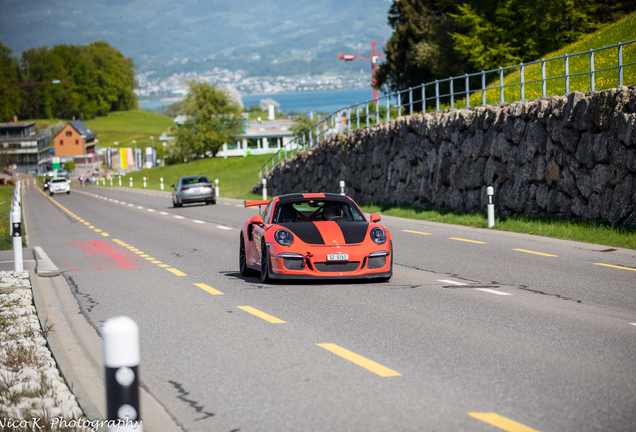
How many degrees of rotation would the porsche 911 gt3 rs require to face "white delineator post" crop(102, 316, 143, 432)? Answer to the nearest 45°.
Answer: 0° — it already faces it

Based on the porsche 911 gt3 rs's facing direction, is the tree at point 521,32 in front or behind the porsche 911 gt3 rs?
behind

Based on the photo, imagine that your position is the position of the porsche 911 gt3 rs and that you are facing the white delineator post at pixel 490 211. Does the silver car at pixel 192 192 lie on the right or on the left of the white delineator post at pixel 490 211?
left

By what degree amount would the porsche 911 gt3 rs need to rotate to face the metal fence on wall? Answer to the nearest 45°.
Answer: approximately 135° to its left

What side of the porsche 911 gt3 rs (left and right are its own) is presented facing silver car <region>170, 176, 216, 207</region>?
back

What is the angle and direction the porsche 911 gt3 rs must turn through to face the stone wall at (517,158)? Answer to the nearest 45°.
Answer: approximately 135° to its left

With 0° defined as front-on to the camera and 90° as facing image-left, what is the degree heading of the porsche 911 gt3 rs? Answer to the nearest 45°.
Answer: approximately 0°

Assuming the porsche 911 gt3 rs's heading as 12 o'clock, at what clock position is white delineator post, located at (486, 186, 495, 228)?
The white delineator post is roughly at 7 o'clock from the porsche 911 gt3 rs.

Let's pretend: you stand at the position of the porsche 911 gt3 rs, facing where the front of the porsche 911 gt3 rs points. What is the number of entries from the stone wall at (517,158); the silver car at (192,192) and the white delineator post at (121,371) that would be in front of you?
1
